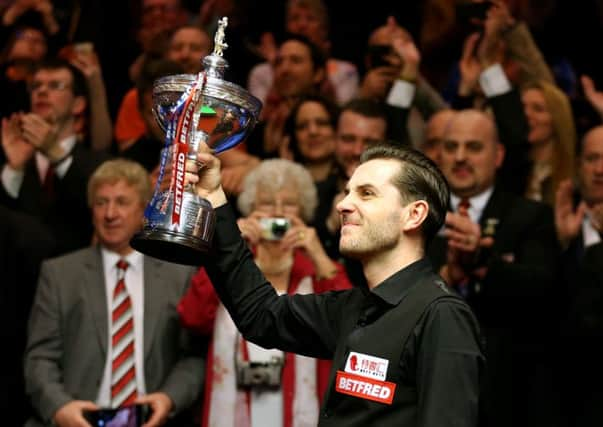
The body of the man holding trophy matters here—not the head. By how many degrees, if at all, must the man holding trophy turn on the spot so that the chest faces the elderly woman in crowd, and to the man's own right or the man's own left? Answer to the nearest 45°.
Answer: approximately 135° to the man's own right

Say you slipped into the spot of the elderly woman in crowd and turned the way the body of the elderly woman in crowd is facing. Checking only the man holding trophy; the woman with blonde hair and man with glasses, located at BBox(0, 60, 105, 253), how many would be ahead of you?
1

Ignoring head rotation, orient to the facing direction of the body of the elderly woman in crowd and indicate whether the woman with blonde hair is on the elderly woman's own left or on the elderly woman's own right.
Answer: on the elderly woman's own left

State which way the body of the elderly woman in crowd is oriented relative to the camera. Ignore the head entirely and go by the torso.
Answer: toward the camera

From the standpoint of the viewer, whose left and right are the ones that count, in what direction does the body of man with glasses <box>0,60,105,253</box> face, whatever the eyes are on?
facing the viewer and to the left of the viewer

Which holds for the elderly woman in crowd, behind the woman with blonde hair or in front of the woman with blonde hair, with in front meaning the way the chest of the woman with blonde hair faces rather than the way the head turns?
in front

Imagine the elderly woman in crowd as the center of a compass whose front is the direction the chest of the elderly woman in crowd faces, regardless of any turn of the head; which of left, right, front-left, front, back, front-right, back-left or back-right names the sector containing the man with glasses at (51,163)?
back-right

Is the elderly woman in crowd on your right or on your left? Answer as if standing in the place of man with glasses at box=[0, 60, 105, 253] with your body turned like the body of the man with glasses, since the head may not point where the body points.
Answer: on your left

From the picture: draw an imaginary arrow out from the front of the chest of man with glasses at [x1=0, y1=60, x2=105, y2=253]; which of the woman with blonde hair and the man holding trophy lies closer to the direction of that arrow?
the man holding trophy

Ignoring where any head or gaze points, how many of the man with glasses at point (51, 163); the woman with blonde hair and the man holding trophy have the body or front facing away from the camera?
0

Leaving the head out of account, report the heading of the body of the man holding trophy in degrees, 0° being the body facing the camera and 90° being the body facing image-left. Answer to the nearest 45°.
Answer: approximately 45°

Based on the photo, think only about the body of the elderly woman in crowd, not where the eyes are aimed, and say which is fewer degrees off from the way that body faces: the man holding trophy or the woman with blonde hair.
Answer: the man holding trophy

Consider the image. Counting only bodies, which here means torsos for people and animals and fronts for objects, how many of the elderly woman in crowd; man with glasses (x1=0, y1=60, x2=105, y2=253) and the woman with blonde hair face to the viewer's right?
0
